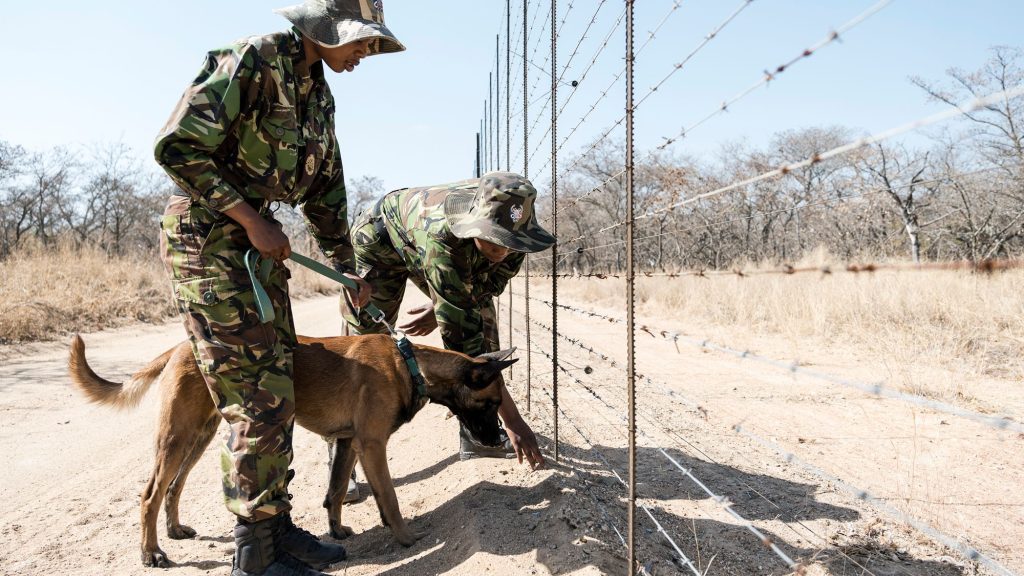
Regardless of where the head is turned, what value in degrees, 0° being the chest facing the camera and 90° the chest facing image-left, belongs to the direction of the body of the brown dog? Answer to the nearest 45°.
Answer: approximately 270°

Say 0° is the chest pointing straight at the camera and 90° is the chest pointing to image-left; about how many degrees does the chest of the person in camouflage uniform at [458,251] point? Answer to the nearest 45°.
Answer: approximately 315°

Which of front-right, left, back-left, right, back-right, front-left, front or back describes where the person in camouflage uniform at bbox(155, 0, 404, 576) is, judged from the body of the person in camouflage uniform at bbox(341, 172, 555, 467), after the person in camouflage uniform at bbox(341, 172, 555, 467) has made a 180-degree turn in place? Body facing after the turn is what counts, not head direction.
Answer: left

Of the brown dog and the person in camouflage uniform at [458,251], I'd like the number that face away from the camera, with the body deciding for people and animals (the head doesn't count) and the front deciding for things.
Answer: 0
